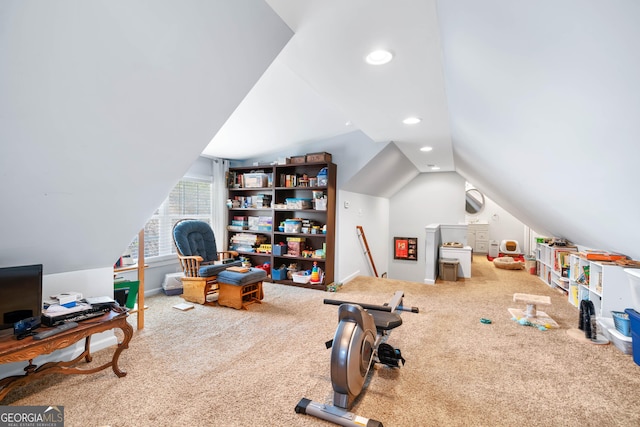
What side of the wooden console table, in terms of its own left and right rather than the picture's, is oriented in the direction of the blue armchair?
left

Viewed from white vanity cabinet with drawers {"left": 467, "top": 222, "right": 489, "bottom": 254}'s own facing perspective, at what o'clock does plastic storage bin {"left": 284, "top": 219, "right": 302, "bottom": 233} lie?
The plastic storage bin is roughly at 1 o'clock from the white vanity cabinet with drawers.

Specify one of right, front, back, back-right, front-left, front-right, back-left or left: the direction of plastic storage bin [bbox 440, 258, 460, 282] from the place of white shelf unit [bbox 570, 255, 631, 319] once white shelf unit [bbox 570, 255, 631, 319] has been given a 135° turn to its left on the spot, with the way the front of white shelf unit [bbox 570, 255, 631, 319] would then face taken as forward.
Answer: back-left

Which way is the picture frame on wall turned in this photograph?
toward the camera

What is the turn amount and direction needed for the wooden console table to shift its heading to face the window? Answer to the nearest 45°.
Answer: approximately 90° to its left

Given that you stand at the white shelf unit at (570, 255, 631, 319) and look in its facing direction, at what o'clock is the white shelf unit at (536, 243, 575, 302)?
the white shelf unit at (536, 243, 575, 302) is roughly at 4 o'clock from the white shelf unit at (570, 255, 631, 319).

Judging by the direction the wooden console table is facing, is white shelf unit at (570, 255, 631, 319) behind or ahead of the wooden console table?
ahead

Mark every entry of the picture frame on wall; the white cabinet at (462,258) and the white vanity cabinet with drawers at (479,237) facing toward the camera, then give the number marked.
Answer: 3

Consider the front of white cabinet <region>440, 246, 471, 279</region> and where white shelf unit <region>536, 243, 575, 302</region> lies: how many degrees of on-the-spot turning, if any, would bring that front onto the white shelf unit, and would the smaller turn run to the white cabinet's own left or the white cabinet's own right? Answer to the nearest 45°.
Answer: approximately 90° to the white cabinet's own left

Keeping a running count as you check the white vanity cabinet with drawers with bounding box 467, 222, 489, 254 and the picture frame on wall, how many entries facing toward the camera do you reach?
2

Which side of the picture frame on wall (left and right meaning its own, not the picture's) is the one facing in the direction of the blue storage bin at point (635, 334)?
front

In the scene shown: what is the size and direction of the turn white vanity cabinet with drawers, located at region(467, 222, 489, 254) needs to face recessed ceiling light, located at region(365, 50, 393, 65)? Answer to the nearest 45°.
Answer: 0° — it already faces it

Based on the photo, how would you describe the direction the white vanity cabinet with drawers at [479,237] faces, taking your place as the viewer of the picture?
facing the viewer

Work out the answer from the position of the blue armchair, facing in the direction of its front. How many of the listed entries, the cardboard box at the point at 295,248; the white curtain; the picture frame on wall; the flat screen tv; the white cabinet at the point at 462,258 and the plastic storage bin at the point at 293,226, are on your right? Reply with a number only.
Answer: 1

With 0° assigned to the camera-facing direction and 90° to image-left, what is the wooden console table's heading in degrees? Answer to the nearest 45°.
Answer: approximately 315°

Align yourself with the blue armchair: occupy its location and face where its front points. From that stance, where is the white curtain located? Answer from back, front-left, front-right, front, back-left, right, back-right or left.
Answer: back-left

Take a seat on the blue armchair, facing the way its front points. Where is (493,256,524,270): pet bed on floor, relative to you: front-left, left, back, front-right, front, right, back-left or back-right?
front-left

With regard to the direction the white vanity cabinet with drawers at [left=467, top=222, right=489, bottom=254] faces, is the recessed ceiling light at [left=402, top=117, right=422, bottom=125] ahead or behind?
ahead

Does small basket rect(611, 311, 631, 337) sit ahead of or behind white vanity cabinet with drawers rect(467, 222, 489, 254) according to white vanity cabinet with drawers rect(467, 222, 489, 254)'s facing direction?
ahead

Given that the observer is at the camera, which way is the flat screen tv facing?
facing the viewer and to the right of the viewer
